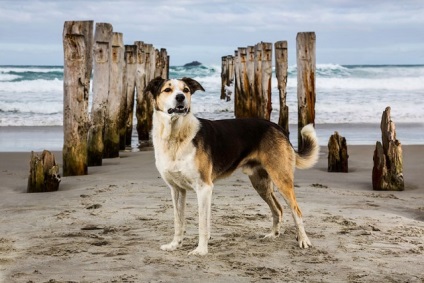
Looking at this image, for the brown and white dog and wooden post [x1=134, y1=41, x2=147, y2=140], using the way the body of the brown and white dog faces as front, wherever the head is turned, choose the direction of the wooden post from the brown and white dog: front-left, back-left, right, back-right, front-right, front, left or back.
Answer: back-right

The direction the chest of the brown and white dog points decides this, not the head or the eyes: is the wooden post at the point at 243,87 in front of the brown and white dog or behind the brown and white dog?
behind

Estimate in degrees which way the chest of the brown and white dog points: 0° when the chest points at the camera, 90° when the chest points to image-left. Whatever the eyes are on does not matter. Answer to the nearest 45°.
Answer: approximately 45°

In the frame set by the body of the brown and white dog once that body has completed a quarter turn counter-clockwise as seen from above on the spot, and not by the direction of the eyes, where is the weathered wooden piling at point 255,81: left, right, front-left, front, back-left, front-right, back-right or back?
back-left

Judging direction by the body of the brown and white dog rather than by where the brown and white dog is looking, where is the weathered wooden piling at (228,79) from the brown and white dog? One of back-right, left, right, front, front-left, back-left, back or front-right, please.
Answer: back-right

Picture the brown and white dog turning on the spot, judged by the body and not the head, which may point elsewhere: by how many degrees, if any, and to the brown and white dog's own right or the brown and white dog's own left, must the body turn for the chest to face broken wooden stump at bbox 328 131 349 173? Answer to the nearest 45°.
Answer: approximately 135° to the brown and white dog's own right

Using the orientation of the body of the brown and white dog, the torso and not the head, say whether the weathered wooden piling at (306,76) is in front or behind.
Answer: behind

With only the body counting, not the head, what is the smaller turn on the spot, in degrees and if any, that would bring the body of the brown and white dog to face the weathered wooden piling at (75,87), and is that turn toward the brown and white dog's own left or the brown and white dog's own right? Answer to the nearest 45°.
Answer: approximately 90° to the brown and white dog's own right

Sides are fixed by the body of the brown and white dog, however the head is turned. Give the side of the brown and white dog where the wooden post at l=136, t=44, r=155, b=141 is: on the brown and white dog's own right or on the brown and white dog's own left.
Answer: on the brown and white dog's own right

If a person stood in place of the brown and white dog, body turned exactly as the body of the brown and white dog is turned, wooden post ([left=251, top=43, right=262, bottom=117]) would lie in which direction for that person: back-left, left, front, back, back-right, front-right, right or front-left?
back-right

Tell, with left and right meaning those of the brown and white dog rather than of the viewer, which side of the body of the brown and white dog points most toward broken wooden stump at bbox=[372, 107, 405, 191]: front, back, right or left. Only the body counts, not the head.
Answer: back

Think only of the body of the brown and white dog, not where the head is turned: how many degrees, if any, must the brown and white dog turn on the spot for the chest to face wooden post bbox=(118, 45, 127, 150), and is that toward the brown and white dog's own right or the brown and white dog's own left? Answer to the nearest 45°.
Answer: approximately 135° to the brown and white dog's own right
